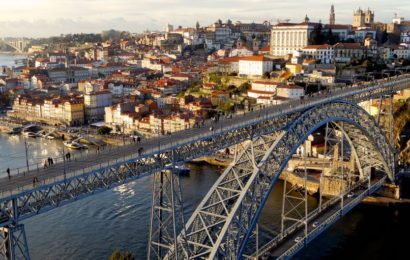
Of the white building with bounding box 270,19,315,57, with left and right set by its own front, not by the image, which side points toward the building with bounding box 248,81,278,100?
front

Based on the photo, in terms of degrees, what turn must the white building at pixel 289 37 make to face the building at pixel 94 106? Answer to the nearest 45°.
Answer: approximately 45° to its right

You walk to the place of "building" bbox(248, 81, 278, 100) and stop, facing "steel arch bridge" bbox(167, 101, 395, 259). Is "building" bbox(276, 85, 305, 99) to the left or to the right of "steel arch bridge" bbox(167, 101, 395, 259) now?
left

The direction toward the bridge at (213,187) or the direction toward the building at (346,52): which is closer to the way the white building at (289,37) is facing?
the bridge

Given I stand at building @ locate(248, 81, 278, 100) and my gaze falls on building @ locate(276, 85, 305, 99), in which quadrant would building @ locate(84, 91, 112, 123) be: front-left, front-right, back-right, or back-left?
back-right

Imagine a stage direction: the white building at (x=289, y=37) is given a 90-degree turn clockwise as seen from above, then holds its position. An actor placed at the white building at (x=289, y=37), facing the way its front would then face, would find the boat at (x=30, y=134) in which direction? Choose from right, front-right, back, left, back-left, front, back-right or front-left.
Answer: front-left

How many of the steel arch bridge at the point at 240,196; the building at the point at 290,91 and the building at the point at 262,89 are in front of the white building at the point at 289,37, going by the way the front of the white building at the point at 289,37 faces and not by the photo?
3

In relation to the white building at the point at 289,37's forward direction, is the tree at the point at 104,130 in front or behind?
in front

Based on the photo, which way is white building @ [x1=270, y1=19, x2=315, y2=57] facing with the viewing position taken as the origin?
facing the viewer

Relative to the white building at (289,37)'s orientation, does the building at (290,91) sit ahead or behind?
ahead

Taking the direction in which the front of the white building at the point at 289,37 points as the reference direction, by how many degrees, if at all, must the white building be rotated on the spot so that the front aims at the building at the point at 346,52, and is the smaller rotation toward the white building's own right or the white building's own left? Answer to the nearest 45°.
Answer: approximately 45° to the white building's own left

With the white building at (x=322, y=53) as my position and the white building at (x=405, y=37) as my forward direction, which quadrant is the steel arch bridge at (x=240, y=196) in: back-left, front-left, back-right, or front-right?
back-right

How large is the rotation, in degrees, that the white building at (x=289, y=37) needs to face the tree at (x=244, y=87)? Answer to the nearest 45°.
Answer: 0° — it already faces it

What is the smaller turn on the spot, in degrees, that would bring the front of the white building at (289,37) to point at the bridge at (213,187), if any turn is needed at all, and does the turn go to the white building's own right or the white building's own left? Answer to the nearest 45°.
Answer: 0° — it already faces it
